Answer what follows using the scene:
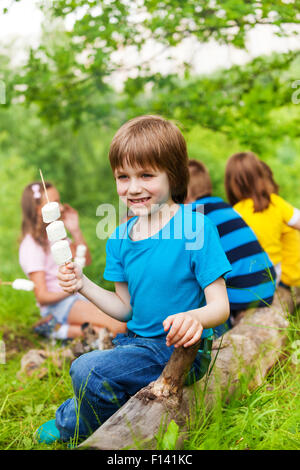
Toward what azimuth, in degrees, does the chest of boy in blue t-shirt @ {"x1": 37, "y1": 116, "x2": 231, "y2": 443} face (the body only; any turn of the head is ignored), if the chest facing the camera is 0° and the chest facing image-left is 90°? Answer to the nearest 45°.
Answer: approximately 45°

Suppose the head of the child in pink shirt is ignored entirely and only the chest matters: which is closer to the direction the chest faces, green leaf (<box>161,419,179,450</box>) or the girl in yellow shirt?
the girl in yellow shirt

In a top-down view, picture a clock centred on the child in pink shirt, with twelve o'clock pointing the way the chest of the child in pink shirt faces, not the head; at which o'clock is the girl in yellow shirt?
The girl in yellow shirt is roughly at 12 o'clock from the child in pink shirt.

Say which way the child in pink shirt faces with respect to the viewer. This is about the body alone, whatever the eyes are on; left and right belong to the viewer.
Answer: facing to the right of the viewer

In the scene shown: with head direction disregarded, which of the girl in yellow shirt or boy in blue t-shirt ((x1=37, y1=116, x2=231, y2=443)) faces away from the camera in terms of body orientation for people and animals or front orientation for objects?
the girl in yellow shirt

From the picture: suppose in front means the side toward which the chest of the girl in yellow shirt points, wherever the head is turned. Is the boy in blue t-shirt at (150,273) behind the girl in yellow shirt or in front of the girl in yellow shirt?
behind

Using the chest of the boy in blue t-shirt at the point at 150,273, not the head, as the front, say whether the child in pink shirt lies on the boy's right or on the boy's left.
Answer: on the boy's right

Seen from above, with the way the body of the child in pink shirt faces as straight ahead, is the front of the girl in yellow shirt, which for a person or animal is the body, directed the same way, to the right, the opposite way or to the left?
to the left

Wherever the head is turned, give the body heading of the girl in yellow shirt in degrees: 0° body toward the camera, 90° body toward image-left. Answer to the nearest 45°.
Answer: approximately 180°
